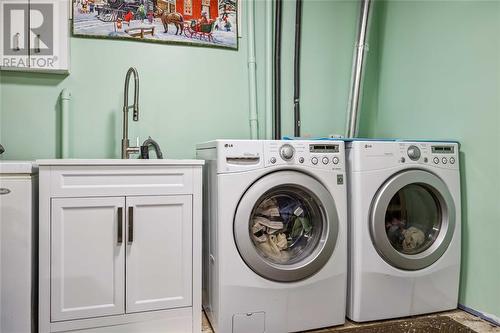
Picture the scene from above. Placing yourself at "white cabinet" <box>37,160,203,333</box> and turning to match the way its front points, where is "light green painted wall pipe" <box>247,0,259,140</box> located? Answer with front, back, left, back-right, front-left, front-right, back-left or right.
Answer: back-left

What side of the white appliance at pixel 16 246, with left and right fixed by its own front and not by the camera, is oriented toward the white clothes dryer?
left

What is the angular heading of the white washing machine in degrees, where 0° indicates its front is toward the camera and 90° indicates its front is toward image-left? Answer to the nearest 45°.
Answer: approximately 0°

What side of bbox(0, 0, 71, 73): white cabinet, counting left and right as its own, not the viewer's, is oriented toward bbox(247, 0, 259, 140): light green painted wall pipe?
left
